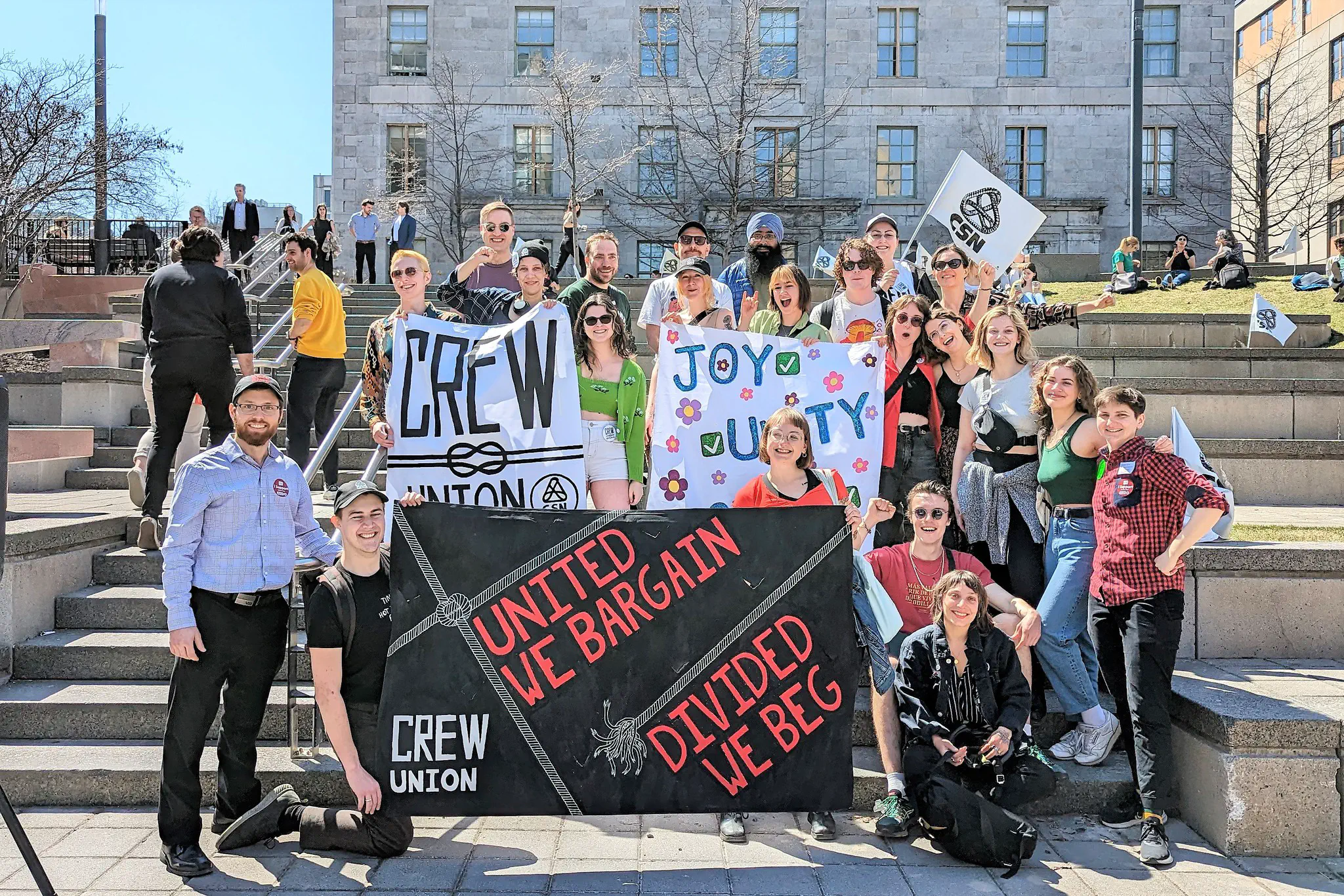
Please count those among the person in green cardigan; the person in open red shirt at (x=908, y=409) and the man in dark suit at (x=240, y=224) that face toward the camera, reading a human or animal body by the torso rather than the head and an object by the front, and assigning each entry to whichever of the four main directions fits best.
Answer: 3

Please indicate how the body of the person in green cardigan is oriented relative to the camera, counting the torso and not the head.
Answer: toward the camera

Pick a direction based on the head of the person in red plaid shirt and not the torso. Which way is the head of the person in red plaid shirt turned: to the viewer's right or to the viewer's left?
to the viewer's left

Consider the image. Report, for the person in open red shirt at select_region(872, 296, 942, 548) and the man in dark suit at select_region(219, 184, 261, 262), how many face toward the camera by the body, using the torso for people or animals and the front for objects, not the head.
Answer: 2

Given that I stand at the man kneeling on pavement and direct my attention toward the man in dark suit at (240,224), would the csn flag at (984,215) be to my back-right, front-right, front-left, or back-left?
front-right

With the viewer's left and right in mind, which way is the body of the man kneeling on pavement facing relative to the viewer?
facing the viewer and to the right of the viewer

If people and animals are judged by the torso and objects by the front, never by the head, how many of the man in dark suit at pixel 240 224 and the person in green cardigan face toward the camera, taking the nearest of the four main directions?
2

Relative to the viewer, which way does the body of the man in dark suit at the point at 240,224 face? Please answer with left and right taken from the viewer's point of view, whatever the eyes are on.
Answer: facing the viewer

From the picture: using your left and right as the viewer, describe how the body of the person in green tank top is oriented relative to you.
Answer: facing the viewer and to the left of the viewer

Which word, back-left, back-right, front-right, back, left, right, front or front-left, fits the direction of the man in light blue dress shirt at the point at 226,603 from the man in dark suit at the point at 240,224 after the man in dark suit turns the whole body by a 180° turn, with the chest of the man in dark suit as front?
back
